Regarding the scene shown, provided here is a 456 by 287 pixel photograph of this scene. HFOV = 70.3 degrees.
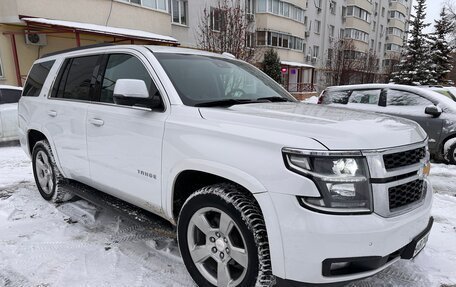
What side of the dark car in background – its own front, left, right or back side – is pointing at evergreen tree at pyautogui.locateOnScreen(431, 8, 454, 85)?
left

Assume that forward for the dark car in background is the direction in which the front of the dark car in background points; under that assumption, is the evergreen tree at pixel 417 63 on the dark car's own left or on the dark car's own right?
on the dark car's own left

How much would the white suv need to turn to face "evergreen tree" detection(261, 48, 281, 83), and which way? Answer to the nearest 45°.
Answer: approximately 135° to its left

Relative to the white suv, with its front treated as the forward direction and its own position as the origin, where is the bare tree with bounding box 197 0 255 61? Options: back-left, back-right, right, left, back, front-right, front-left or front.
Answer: back-left

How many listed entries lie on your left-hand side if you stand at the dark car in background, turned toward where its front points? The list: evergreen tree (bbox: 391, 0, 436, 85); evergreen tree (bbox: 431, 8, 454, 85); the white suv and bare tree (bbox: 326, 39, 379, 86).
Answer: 3

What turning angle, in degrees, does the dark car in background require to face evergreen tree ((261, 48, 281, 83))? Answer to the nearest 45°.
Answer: approximately 135° to its left

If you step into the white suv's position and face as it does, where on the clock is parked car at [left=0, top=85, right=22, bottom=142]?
The parked car is roughly at 6 o'clock from the white suv.

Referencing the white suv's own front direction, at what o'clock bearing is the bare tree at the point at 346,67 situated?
The bare tree is roughly at 8 o'clock from the white suv.

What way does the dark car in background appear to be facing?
to the viewer's right

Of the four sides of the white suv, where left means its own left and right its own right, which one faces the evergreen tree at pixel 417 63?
left
